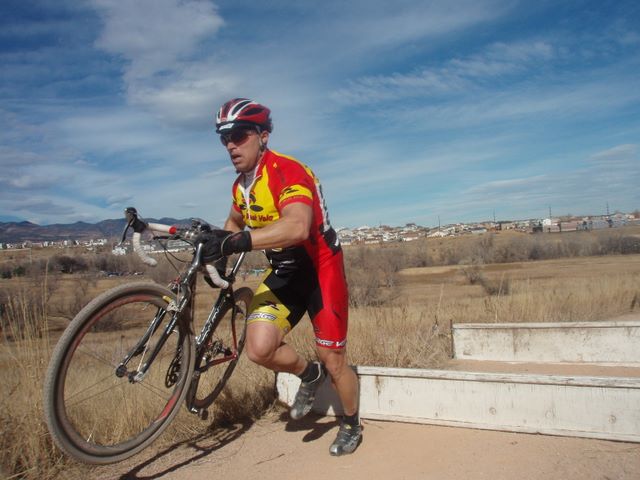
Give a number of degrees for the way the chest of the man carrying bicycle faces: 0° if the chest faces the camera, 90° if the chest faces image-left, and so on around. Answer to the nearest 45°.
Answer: approximately 45°

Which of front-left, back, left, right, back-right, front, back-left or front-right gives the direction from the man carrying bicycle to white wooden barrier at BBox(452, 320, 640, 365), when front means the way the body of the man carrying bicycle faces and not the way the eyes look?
back

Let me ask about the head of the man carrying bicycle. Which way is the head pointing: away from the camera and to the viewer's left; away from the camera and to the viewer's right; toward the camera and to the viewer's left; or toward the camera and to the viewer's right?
toward the camera and to the viewer's left
